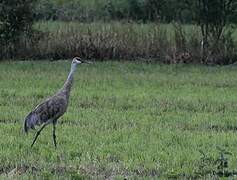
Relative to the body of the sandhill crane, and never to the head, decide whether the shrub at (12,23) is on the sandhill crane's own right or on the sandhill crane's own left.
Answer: on the sandhill crane's own left

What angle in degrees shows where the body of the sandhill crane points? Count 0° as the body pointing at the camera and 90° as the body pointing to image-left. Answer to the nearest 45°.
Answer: approximately 270°
